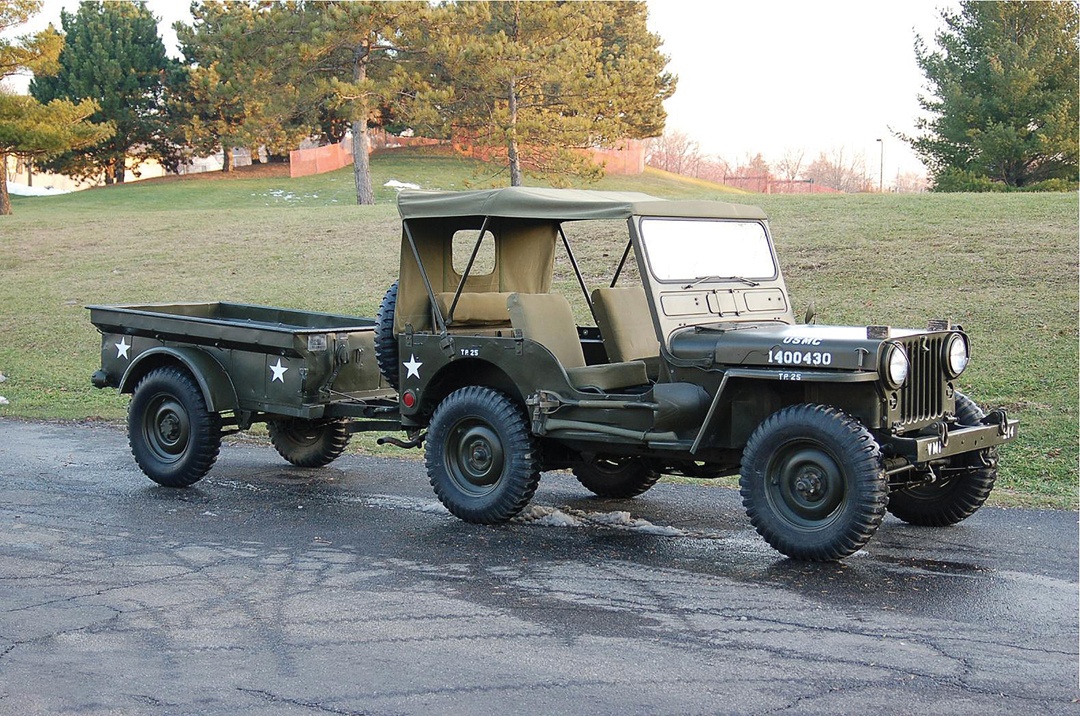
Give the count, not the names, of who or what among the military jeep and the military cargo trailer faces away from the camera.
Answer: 0

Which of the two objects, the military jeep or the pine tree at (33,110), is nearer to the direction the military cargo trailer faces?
the military jeep

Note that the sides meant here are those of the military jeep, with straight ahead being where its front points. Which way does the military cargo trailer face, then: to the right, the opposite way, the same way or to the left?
the same way

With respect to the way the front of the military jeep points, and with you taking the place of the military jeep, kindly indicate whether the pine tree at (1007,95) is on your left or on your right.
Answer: on your left

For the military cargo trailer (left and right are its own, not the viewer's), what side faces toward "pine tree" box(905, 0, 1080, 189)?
left

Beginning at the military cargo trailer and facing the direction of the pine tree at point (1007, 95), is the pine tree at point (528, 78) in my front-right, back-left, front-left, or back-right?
front-left

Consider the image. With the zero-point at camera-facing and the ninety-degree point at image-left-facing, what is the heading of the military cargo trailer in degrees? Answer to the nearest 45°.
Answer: approximately 315°

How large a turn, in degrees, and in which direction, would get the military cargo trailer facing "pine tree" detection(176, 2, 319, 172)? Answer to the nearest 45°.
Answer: approximately 135° to its left

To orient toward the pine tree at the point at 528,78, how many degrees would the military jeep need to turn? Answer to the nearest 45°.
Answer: approximately 135° to its left

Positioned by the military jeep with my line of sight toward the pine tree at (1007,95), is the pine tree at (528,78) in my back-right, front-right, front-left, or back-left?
front-left

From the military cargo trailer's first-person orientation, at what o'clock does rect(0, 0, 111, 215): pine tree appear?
The pine tree is roughly at 7 o'clock from the military cargo trailer.

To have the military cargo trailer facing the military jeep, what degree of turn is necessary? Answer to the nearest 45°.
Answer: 0° — it already faces it

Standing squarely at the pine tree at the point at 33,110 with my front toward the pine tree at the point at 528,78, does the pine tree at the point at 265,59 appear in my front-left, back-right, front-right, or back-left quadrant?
front-left

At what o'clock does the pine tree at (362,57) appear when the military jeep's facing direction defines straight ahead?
The pine tree is roughly at 7 o'clock from the military jeep.

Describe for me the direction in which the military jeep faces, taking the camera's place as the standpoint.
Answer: facing the viewer and to the right of the viewer

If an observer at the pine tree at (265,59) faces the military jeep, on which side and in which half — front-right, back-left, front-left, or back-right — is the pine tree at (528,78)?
front-left

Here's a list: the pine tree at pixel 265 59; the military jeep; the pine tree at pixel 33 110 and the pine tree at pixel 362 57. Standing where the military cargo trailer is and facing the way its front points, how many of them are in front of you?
1
